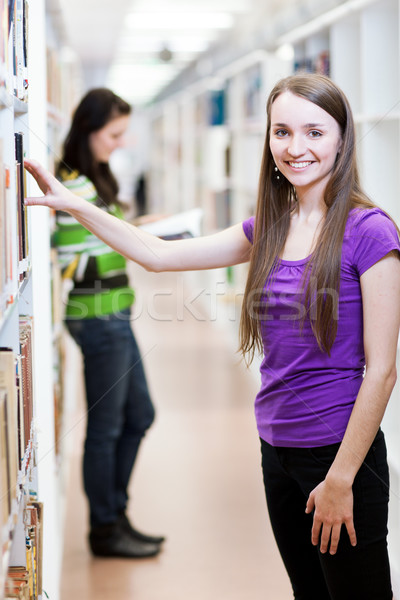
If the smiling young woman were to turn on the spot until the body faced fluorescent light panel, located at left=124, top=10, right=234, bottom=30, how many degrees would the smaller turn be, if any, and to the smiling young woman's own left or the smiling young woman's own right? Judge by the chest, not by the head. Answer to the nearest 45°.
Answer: approximately 135° to the smiling young woman's own right

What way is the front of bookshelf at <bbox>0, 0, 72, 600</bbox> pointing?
to the viewer's right
